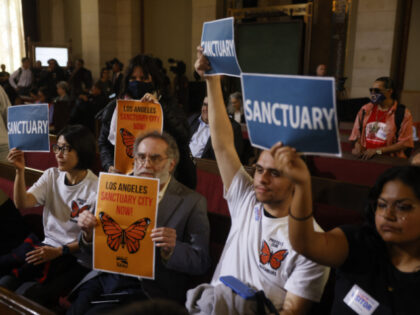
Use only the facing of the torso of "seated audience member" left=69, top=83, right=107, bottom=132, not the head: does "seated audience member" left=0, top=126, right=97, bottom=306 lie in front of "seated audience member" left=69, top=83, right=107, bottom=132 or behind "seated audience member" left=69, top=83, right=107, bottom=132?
in front

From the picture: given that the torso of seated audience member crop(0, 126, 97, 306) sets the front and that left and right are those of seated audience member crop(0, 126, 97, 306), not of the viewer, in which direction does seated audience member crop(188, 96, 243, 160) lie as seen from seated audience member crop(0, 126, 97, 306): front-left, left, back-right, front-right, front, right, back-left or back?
back

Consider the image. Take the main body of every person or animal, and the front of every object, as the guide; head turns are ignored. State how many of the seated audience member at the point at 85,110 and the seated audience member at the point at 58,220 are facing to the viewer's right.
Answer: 0

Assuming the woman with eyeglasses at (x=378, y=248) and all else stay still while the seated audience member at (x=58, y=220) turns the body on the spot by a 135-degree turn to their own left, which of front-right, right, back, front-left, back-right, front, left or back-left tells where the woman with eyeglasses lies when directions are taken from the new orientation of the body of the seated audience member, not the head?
front-right

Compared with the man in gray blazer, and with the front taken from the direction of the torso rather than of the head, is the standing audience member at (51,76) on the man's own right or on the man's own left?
on the man's own right

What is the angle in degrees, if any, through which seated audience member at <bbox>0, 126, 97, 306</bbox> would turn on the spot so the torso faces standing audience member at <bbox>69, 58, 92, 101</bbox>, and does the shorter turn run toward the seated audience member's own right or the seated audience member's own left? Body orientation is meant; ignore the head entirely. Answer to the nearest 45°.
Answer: approximately 135° to the seated audience member's own right

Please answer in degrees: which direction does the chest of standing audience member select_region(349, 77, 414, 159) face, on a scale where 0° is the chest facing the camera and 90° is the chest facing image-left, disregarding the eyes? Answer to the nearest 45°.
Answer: approximately 45°

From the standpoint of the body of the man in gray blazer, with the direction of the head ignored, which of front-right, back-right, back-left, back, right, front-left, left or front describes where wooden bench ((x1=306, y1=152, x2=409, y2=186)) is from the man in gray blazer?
back

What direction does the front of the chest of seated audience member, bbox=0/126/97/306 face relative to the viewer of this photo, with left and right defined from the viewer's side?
facing the viewer and to the left of the viewer

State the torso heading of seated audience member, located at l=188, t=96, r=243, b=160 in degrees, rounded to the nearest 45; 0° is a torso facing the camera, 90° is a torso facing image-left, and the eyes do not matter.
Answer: approximately 45°

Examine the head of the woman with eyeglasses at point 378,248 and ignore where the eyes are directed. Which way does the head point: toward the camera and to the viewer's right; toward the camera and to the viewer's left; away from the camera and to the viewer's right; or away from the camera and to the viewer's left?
toward the camera and to the viewer's left

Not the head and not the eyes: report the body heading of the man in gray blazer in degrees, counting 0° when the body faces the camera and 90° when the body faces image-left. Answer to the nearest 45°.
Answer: approximately 45°
